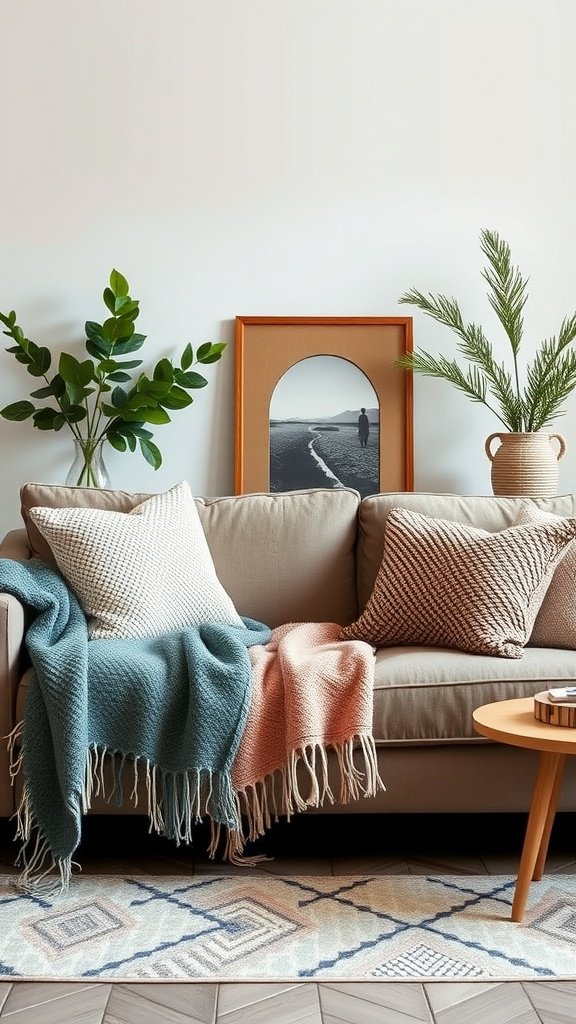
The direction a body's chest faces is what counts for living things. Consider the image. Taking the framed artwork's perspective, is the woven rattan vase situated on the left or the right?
on its left

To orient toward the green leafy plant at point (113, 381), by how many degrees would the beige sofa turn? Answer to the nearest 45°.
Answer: approximately 135° to its right

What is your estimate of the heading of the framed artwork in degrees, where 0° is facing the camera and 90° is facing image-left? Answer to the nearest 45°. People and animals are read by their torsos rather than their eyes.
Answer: approximately 0°

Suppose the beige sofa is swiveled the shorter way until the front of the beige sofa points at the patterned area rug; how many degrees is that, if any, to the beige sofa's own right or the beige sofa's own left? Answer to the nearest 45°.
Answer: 0° — it already faces it

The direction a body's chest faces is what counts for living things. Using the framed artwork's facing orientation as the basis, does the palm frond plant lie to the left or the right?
on its left

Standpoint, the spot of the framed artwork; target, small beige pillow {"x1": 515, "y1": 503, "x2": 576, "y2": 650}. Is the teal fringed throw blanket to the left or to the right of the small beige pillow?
right

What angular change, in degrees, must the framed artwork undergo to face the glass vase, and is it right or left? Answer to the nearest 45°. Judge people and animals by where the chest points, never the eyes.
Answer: approximately 90° to its right

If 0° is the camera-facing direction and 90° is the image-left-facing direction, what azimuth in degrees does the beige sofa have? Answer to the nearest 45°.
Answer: approximately 0°
